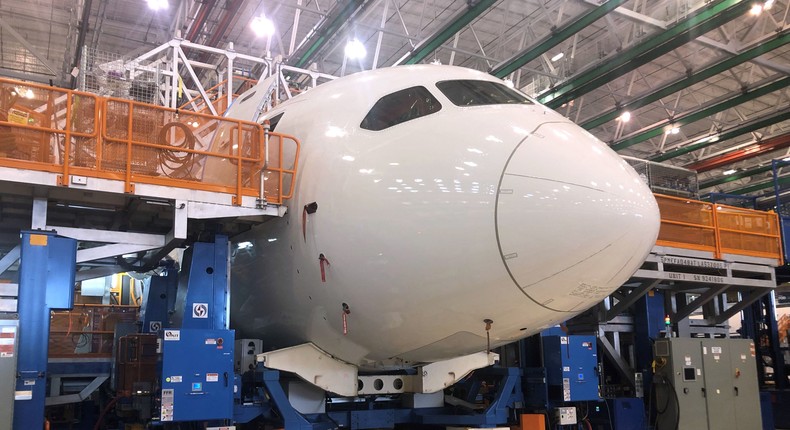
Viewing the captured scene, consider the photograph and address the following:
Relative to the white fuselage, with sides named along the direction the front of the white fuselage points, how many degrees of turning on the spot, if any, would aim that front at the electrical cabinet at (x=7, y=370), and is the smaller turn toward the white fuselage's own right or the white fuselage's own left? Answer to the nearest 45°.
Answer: approximately 135° to the white fuselage's own right

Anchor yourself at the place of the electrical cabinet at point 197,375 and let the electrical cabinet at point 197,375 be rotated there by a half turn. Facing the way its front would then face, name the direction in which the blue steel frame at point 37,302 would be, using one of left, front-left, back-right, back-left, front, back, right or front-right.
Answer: left

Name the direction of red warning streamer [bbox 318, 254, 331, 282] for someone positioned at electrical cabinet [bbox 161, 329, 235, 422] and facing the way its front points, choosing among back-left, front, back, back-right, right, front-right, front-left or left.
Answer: front-left

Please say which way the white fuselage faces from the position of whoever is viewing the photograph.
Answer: facing the viewer and to the right of the viewer

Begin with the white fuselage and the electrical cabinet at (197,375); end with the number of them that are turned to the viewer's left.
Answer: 0

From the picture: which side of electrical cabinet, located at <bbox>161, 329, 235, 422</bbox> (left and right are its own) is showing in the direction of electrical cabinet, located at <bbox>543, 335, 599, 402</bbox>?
left

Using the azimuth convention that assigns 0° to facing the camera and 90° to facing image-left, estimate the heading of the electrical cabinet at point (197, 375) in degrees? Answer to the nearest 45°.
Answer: approximately 0°
